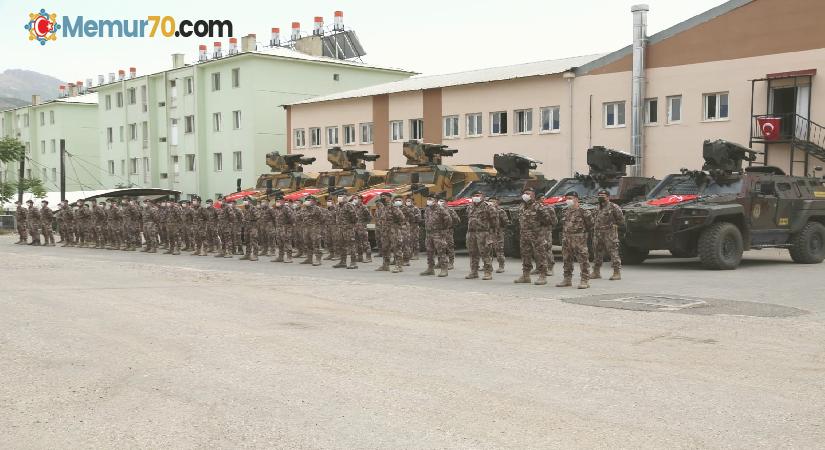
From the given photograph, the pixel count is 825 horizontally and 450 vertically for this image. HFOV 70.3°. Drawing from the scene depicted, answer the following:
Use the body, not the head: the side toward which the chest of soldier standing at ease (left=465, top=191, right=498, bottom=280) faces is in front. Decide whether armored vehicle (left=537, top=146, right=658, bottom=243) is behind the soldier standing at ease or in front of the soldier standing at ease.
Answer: behind

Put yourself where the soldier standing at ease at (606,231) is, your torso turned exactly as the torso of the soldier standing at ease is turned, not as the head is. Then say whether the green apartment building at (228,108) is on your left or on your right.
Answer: on your right

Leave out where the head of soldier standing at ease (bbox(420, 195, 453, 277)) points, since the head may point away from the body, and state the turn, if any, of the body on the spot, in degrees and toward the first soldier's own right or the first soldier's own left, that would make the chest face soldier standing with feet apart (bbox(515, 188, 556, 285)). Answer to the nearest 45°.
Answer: approximately 90° to the first soldier's own left

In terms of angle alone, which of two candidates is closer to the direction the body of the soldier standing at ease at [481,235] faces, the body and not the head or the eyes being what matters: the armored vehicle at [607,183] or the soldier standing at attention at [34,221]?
the soldier standing at attention

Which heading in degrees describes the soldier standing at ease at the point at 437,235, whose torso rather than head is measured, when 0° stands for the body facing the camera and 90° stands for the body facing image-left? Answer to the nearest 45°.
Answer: approximately 45°

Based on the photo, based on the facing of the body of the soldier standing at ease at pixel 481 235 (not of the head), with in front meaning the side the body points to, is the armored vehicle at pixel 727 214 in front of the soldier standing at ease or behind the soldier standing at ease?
behind

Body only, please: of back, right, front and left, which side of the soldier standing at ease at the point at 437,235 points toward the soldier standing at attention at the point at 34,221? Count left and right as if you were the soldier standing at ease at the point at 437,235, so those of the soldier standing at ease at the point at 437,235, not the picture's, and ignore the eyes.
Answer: right

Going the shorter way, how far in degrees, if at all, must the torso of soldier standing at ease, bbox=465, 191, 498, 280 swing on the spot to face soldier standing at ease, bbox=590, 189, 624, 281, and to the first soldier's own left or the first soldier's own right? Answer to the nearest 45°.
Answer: approximately 135° to the first soldier's own left

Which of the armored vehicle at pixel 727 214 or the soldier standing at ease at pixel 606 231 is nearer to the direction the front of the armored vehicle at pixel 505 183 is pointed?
the soldier standing at ease
